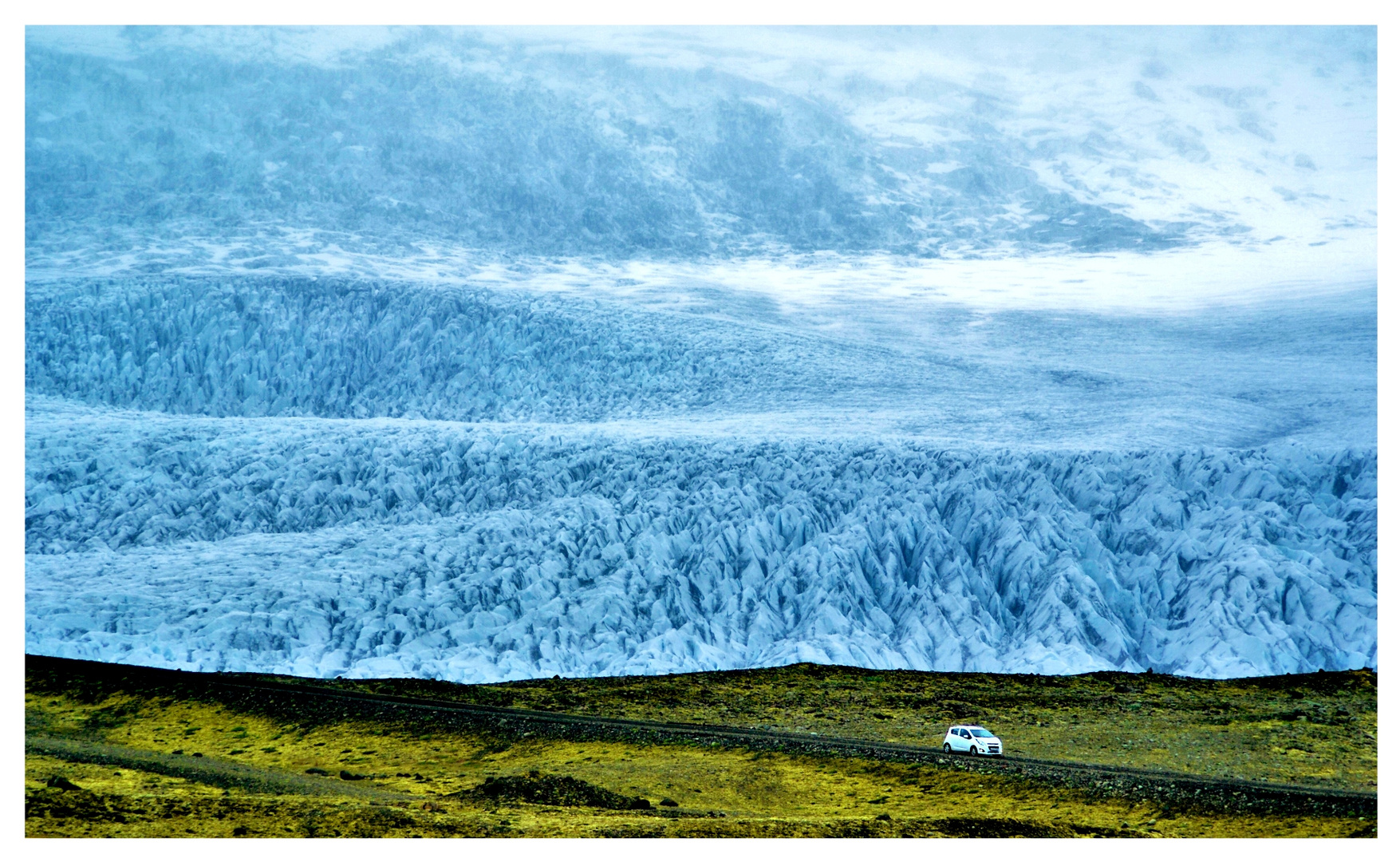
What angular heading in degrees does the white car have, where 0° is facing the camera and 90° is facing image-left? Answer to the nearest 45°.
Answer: approximately 315°
